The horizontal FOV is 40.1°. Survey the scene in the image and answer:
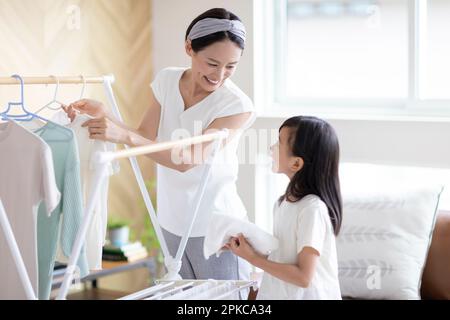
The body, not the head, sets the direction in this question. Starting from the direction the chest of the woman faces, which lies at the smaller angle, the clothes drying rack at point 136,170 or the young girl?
the clothes drying rack

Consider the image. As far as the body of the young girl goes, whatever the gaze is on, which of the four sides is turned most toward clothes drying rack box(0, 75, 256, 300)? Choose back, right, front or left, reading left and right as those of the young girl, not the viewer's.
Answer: front

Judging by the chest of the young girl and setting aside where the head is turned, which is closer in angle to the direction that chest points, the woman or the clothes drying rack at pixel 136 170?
the clothes drying rack

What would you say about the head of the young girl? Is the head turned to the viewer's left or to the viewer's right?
to the viewer's left

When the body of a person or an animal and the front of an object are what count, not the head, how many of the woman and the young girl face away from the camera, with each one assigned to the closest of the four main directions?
0

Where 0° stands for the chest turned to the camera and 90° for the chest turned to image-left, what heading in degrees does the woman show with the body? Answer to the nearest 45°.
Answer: approximately 45°

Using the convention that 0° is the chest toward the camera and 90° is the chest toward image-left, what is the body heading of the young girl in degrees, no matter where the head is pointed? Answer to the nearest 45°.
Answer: approximately 90°

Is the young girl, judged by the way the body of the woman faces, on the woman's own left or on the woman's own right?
on the woman's own left
